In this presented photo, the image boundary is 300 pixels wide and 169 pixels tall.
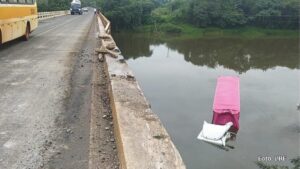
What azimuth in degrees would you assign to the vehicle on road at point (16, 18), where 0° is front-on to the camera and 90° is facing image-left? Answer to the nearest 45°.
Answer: approximately 45°

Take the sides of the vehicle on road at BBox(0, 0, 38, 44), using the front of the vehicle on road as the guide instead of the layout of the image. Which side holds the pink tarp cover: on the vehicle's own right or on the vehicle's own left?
on the vehicle's own left
